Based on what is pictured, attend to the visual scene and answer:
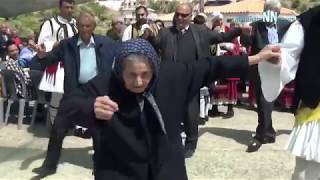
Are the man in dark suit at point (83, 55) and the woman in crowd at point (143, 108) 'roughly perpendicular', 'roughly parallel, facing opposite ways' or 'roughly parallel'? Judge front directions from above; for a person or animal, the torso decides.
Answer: roughly parallel

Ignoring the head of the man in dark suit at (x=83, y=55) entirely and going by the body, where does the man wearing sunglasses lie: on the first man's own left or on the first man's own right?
on the first man's own left

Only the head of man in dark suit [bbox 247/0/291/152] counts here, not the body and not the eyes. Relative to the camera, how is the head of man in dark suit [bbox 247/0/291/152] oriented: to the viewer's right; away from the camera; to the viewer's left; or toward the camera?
toward the camera

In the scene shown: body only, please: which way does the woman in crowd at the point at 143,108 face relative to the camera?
toward the camera

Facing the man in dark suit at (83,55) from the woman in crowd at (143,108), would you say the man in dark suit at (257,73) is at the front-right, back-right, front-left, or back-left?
front-right

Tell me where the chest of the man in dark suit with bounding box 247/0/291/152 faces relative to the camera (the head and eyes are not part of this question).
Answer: toward the camera

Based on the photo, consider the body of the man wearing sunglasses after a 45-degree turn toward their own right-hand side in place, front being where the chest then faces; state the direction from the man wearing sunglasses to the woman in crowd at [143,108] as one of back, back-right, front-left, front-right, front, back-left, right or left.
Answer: front-left

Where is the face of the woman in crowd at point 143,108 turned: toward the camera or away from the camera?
toward the camera

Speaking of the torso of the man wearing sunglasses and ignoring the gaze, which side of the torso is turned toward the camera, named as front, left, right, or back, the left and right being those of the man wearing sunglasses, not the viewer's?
front

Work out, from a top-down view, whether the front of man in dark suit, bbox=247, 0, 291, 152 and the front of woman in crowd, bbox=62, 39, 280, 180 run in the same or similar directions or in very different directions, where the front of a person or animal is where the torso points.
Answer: same or similar directions

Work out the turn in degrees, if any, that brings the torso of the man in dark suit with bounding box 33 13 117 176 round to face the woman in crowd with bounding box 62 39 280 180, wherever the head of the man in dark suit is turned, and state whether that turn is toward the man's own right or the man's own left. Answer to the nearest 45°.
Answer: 0° — they already face them

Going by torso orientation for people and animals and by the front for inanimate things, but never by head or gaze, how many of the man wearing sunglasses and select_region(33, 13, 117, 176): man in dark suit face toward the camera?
2

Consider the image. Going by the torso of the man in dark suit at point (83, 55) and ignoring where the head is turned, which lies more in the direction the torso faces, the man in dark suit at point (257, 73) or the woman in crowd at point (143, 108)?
the woman in crowd

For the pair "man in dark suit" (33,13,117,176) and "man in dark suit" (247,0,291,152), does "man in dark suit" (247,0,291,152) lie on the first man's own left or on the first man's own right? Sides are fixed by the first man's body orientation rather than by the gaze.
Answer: on the first man's own left

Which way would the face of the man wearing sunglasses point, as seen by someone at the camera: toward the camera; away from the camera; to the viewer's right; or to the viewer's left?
toward the camera
